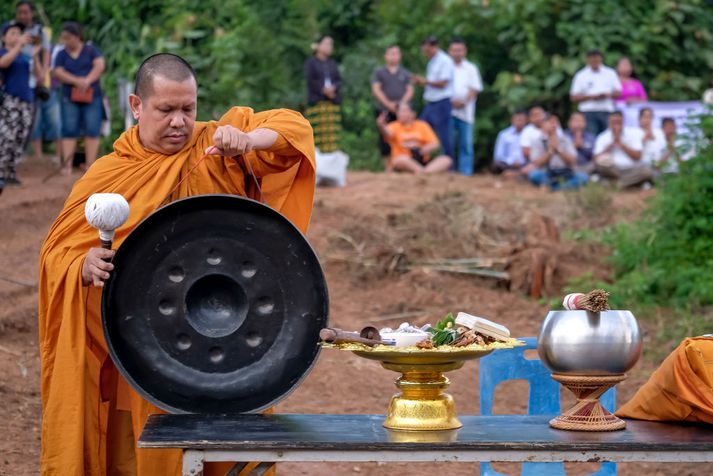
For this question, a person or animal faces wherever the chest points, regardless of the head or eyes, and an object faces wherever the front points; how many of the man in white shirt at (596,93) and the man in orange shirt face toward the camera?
2

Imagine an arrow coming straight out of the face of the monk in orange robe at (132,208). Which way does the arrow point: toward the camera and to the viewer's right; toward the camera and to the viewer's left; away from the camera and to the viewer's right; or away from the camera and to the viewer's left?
toward the camera and to the viewer's right

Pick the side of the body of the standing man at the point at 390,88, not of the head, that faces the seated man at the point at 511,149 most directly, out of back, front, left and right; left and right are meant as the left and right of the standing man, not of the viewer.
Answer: left

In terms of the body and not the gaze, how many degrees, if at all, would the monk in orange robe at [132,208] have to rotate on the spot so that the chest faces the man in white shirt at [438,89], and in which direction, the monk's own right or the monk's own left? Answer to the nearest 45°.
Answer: approximately 135° to the monk's own left

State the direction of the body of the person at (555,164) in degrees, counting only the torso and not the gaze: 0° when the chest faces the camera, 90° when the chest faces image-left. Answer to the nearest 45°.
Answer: approximately 0°

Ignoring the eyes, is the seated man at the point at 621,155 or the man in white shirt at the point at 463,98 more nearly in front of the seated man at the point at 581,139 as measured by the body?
the seated man
